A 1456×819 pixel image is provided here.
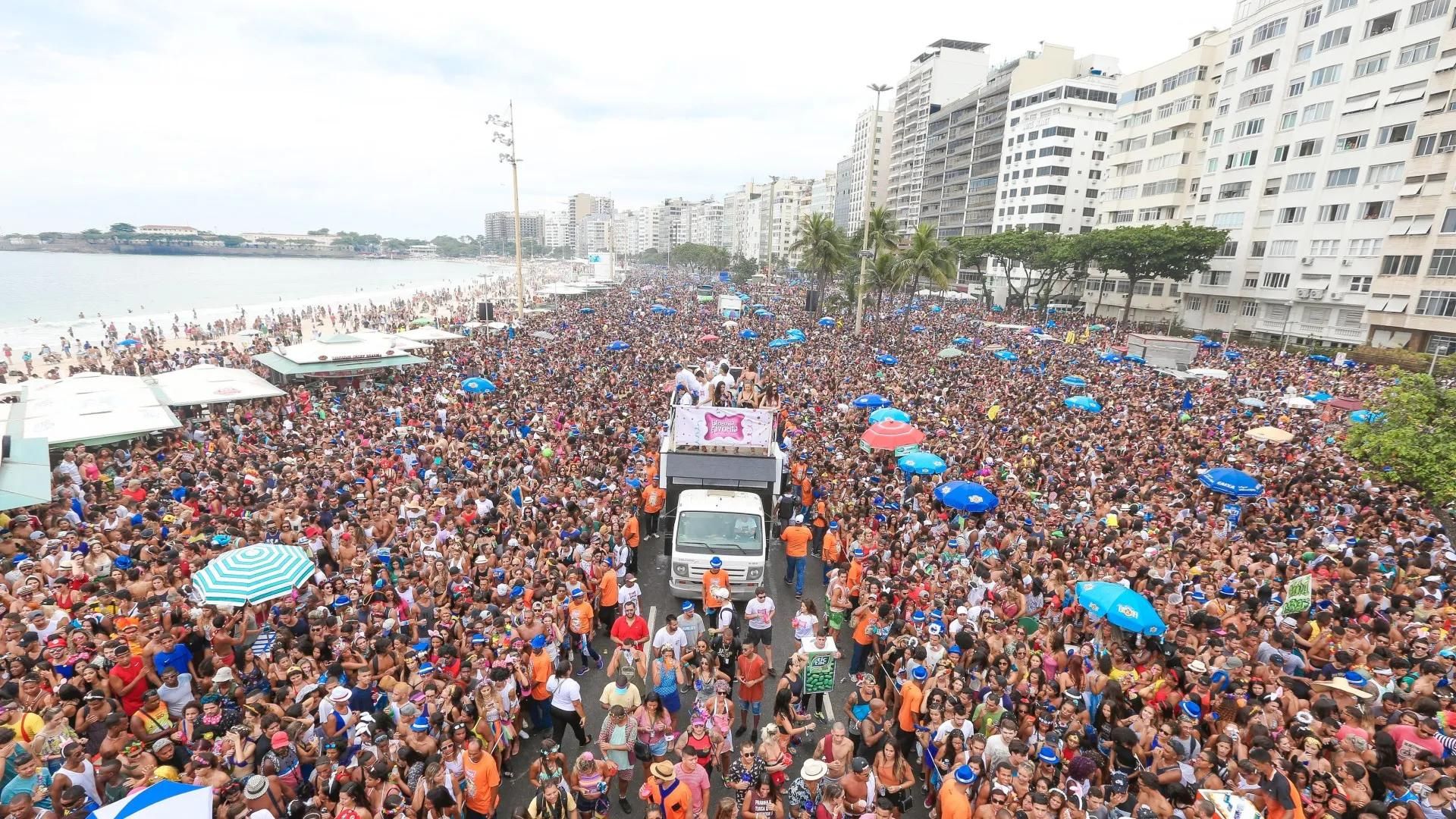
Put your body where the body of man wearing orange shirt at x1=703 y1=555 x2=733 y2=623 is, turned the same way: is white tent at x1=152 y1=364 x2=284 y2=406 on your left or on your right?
on your right

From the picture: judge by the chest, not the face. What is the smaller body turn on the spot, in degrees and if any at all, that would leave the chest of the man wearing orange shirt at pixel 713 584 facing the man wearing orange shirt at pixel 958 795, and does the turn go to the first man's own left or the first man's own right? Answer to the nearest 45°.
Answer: approximately 45° to the first man's own left

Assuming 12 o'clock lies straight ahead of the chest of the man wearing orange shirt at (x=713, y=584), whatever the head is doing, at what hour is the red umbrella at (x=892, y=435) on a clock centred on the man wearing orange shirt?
The red umbrella is roughly at 7 o'clock from the man wearing orange shirt.

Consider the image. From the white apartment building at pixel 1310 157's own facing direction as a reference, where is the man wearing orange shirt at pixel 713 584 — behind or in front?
in front

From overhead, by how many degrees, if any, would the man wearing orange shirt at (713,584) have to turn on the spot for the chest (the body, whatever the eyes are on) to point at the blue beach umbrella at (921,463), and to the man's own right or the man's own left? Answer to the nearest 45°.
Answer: approximately 135° to the man's own left

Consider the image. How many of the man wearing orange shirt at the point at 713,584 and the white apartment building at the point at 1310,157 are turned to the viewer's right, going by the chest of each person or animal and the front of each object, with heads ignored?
0

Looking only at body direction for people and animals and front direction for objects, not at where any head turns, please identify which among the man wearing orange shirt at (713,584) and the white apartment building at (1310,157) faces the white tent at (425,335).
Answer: the white apartment building

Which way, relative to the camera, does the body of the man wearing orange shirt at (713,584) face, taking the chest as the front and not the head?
toward the camera

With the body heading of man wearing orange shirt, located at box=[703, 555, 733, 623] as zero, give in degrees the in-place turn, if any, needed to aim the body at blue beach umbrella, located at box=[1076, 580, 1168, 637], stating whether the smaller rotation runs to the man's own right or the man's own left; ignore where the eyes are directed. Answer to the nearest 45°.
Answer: approximately 90° to the man's own left

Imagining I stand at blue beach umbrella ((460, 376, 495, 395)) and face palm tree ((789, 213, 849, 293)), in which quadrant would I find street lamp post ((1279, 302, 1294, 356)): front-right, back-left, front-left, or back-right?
front-right

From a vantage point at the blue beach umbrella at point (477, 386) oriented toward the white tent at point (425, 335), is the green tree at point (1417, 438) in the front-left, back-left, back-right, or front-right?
back-right

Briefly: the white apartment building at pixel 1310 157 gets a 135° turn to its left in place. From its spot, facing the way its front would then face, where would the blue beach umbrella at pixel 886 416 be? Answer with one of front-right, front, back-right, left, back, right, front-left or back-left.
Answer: right

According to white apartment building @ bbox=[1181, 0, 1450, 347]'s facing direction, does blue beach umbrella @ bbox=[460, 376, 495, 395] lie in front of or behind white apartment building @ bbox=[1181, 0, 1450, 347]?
in front

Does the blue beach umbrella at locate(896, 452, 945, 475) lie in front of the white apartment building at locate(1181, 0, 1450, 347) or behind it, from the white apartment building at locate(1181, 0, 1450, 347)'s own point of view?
in front

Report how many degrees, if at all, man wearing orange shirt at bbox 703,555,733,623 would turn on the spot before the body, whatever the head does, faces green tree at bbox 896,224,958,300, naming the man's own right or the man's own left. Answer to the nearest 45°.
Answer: approximately 180°

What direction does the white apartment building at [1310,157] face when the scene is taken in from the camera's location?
facing the viewer and to the left of the viewer

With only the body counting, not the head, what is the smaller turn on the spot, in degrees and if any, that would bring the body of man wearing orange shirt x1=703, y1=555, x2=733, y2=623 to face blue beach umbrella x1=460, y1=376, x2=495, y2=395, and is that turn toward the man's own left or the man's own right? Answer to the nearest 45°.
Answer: approximately 135° to the man's own right

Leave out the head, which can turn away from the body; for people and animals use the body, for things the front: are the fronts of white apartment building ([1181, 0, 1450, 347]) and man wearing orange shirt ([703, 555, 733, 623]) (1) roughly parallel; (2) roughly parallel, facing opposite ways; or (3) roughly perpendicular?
roughly perpendicular

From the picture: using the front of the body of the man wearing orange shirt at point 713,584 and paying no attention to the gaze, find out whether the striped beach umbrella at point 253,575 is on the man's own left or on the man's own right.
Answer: on the man's own right
